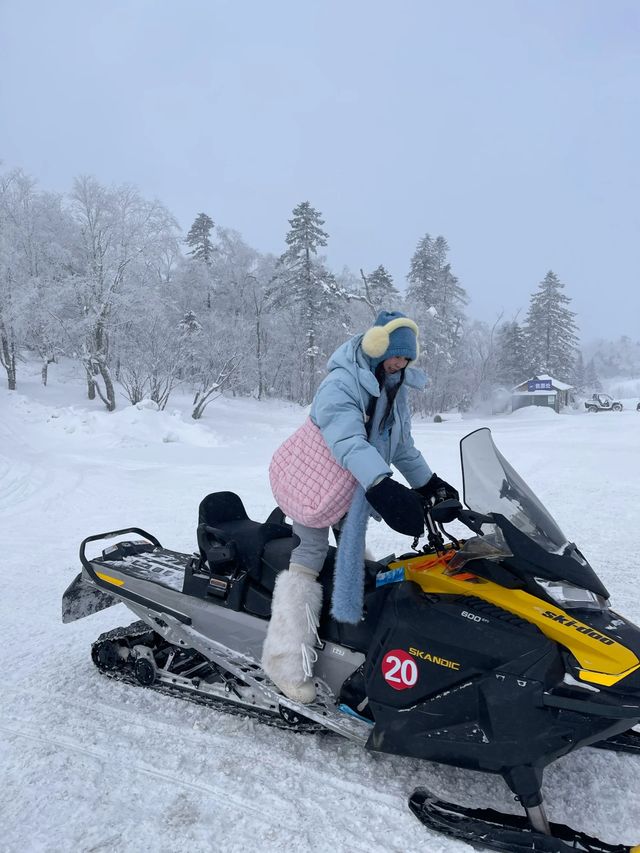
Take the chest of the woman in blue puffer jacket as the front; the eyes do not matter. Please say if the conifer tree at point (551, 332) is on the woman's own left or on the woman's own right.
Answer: on the woman's own left

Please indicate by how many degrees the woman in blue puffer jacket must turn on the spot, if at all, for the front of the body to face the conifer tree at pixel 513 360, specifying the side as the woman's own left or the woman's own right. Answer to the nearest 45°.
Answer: approximately 135° to the woman's own left

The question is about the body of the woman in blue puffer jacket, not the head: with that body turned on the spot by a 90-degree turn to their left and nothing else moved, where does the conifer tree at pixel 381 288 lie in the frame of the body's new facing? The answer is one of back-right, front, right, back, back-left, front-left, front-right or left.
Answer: front-left

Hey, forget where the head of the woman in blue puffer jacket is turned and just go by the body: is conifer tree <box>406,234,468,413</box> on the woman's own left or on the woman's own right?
on the woman's own left

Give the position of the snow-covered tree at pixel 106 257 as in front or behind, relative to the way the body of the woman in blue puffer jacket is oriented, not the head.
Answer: behind

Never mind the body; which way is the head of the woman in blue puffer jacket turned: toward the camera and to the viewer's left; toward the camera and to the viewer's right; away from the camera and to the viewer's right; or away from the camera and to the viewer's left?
toward the camera and to the viewer's right

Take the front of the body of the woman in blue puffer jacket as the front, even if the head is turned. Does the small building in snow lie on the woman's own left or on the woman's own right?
on the woman's own left

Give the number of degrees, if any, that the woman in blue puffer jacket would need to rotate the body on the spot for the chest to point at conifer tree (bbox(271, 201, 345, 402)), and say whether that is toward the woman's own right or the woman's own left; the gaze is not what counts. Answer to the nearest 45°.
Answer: approximately 135° to the woman's own left

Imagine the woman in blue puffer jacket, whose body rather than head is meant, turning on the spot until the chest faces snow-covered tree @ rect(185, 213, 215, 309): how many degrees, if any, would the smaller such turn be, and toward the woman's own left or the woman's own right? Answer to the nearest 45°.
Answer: approximately 135° to the woman's own left

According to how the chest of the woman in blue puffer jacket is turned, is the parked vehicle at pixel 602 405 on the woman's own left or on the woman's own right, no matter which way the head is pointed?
on the woman's own left
